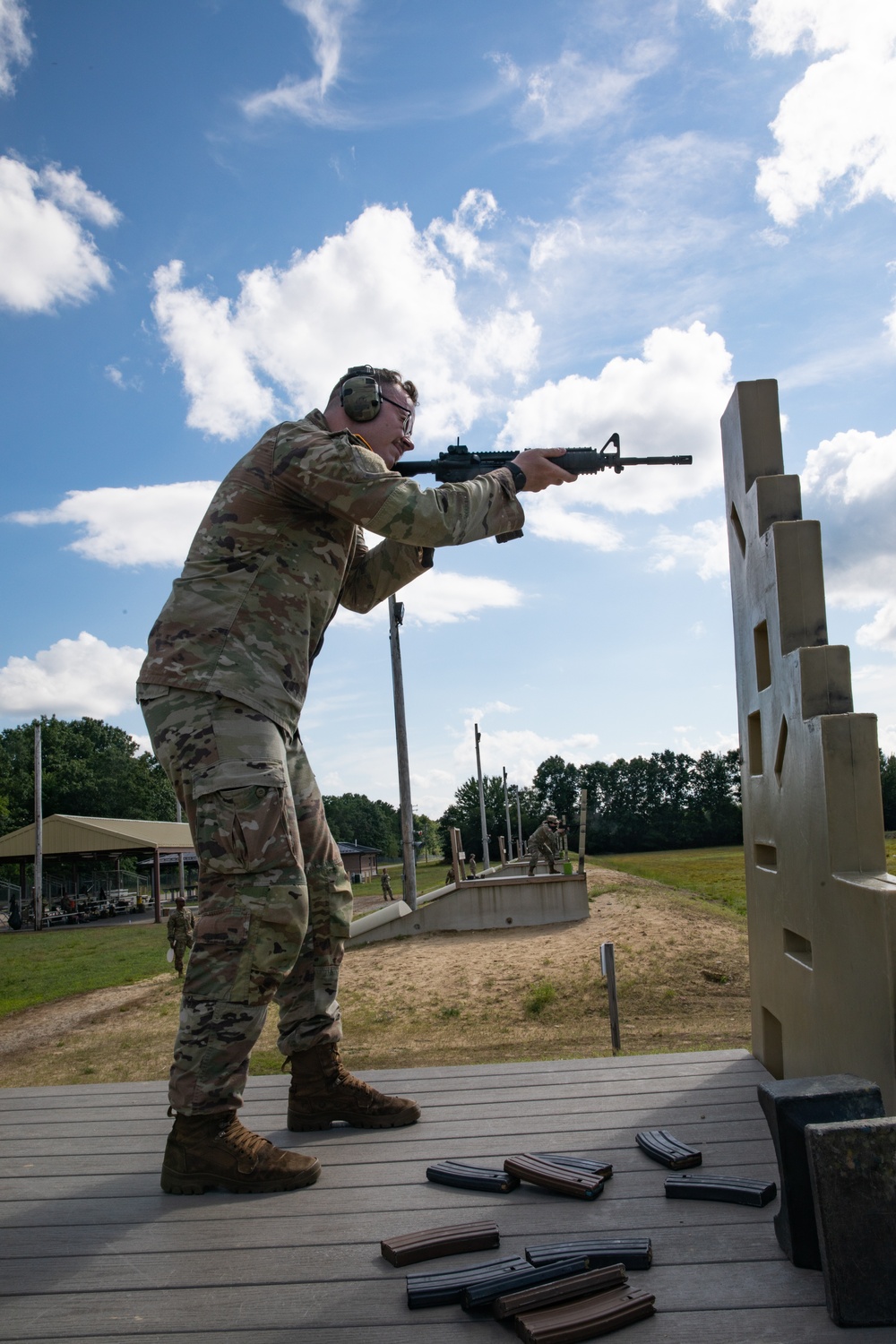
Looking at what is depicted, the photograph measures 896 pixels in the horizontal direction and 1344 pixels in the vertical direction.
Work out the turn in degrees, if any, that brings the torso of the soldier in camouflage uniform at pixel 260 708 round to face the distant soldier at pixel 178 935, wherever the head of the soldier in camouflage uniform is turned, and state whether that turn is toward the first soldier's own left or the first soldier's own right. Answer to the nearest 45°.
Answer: approximately 90° to the first soldier's own left

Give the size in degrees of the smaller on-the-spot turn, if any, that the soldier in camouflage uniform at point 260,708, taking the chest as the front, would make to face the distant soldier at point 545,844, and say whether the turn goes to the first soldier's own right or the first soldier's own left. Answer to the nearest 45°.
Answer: approximately 90° to the first soldier's own left

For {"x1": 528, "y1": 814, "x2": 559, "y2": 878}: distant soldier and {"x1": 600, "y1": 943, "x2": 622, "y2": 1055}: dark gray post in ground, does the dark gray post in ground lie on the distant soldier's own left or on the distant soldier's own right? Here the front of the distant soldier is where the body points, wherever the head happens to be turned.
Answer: on the distant soldier's own right

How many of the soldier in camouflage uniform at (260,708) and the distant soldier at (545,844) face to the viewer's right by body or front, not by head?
2

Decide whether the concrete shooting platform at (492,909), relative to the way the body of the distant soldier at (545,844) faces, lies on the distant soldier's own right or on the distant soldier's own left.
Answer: on the distant soldier's own right

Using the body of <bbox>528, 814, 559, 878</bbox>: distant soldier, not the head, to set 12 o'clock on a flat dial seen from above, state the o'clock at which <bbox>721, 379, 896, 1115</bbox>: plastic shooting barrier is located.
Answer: The plastic shooting barrier is roughly at 3 o'clock from the distant soldier.

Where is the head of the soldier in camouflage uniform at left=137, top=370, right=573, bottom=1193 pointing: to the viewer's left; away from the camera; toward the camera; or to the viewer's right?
to the viewer's right

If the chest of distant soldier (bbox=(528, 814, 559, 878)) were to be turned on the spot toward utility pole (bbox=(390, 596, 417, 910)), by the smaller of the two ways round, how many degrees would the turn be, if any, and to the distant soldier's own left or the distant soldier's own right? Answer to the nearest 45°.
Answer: approximately 135° to the distant soldier's own right

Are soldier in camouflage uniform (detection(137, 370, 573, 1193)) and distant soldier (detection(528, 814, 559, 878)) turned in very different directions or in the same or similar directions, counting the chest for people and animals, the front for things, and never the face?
same or similar directions

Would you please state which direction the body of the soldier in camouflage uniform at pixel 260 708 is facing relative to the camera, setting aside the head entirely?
to the viewer's right

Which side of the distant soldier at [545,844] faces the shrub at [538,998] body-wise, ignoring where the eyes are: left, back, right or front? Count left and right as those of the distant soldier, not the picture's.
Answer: right

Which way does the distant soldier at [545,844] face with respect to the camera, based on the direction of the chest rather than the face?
to the viewer's right
